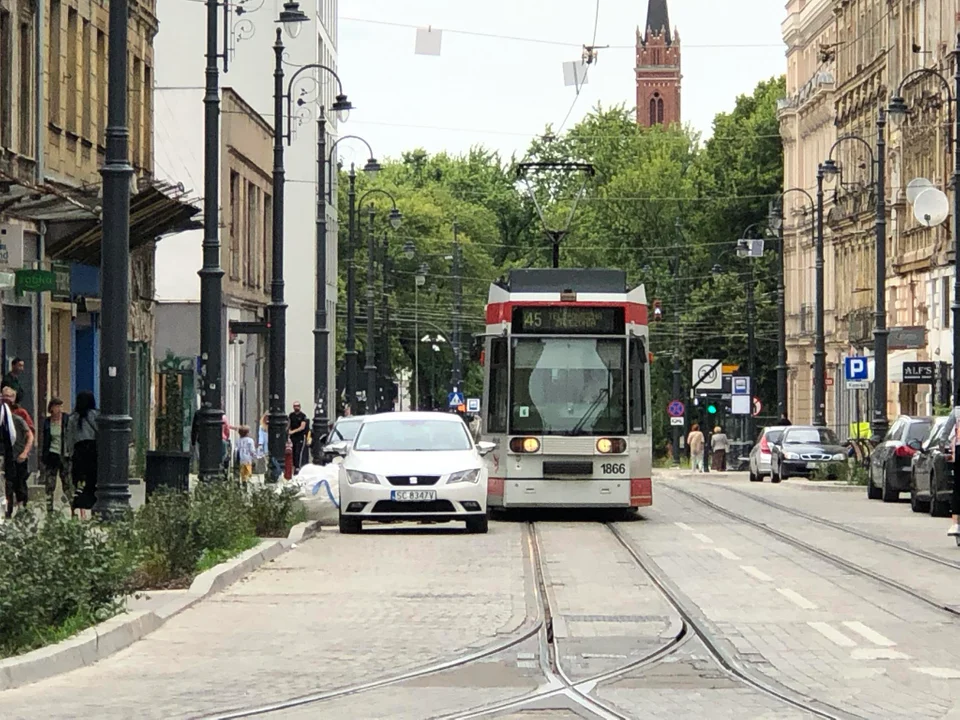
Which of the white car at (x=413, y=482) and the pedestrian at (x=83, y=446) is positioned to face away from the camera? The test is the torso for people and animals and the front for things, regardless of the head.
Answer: the pedestrian

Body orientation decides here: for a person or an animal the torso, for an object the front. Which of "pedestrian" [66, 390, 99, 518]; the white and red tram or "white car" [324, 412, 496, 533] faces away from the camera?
the pedestrian

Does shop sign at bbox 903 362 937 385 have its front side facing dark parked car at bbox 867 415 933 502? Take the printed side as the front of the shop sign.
yes

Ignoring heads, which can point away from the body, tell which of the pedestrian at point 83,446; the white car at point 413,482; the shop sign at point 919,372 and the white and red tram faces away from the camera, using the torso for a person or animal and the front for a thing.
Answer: the pedestrian

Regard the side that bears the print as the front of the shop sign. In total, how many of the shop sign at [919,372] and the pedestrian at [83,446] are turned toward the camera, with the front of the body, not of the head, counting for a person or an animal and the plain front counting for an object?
1

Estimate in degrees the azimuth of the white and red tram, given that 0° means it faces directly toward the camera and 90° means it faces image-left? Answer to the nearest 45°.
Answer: approximately 0°

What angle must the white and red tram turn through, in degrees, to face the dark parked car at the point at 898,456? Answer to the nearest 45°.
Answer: approximately 135° to its left

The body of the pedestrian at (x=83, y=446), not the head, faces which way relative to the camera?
away from the camera

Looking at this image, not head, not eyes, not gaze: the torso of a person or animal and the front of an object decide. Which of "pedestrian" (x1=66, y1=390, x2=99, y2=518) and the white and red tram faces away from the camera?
the pedestrian
